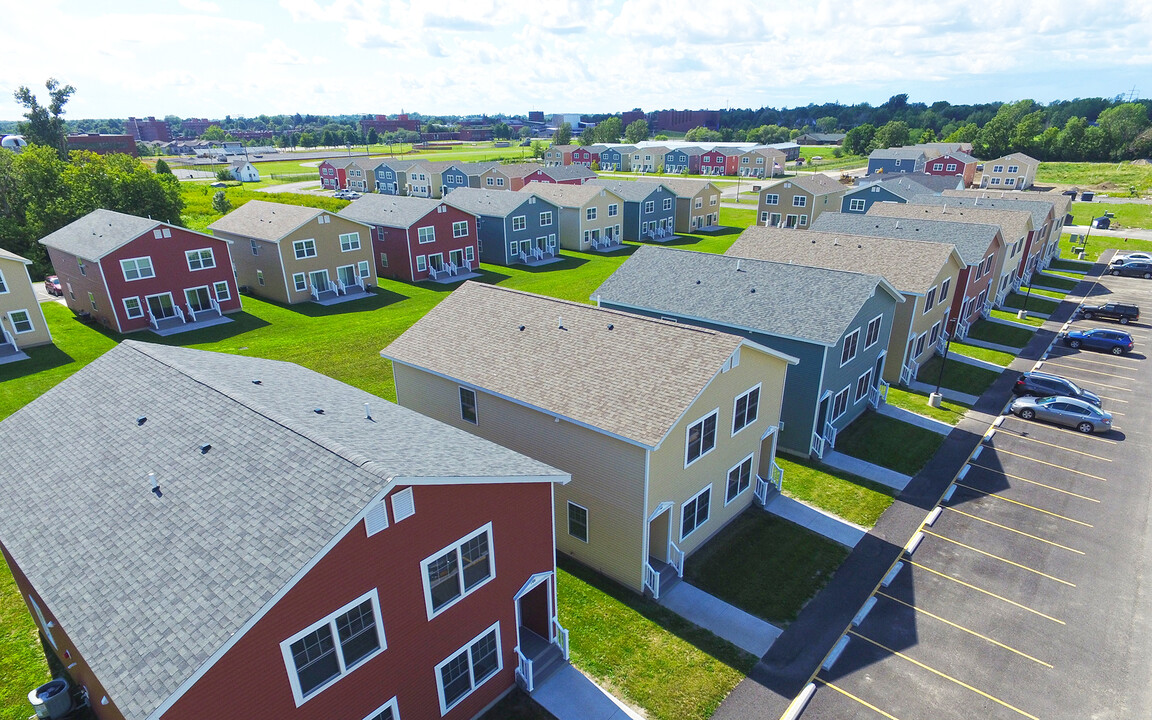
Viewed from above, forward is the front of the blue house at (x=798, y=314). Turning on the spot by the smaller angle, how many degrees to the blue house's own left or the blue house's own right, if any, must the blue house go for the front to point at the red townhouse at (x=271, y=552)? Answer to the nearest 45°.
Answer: approximately 90° to the blue house's own right

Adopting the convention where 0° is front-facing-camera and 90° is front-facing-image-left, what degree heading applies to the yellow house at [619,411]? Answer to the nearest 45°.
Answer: approximately 315°

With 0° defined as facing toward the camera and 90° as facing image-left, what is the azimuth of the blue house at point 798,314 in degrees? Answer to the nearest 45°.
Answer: approximately 315°

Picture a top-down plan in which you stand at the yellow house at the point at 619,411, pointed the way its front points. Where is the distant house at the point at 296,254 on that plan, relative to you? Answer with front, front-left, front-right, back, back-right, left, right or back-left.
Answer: back

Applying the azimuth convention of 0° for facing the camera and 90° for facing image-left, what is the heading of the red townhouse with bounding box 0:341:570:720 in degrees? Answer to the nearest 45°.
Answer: approximately 315°

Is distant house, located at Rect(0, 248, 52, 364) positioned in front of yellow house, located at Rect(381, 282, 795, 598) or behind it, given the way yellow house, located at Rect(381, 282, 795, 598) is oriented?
behind

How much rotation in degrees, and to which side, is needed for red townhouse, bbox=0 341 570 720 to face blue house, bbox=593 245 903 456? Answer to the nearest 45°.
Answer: approximately 45° to its left
